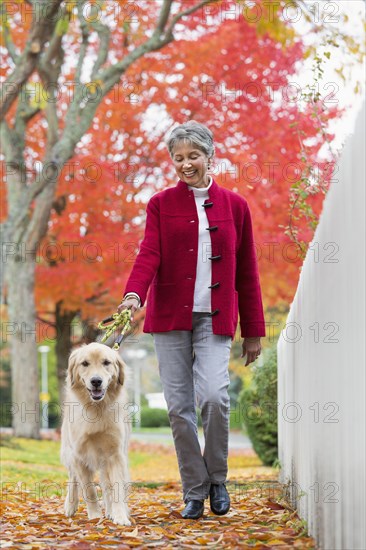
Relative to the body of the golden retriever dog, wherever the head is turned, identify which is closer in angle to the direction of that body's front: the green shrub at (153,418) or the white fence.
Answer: the white fence

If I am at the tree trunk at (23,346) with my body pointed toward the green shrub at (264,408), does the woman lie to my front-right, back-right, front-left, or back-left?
front-right

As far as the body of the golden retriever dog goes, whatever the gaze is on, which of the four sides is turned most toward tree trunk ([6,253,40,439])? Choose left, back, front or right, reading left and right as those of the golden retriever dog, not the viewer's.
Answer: back

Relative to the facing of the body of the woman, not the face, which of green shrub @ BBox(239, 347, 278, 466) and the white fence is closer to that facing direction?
the white fence

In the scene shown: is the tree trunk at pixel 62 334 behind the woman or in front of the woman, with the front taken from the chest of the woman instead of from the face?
behind

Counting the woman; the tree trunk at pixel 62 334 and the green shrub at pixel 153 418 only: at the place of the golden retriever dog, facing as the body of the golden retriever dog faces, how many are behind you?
2

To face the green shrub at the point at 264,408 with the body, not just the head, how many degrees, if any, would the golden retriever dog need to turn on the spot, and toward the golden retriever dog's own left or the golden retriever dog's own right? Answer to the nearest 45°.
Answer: approximately 180°

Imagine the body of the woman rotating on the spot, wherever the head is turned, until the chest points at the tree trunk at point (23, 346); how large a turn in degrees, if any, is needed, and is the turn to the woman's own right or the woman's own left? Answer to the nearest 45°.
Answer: approximately 180°

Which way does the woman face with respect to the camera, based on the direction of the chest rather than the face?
toward the camera

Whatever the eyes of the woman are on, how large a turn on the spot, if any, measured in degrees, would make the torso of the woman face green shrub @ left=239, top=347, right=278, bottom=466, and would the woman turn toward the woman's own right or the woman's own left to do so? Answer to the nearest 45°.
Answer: approximately 180°

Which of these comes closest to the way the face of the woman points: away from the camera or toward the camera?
toward the camera

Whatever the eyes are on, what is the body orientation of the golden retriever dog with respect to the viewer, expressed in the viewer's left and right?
facing the viewer

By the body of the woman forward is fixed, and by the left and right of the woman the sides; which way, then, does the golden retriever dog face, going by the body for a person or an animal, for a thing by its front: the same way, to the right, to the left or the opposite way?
the same way

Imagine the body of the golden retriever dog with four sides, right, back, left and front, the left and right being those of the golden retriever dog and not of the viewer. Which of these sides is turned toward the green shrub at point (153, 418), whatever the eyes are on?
back
